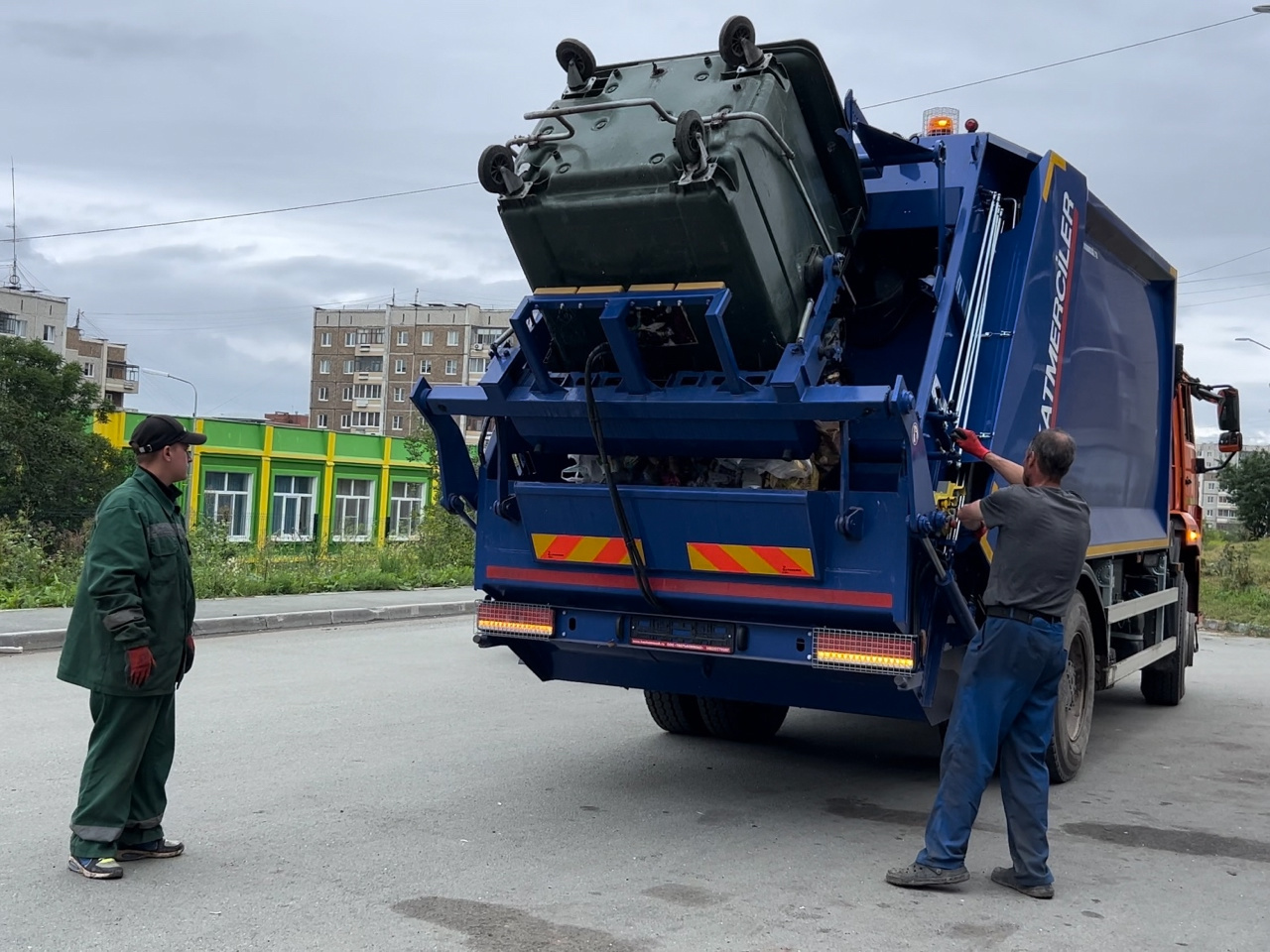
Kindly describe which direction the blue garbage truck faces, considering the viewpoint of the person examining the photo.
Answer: facing away from the viewer and to the right of the viewer

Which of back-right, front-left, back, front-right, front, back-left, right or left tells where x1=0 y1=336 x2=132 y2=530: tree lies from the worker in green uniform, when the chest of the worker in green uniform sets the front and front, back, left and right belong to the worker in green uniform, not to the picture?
left

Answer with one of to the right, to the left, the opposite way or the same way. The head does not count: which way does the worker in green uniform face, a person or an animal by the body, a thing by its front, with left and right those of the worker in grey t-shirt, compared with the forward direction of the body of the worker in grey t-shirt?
to the right

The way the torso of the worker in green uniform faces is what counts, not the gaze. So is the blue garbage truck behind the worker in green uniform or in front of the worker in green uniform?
in front

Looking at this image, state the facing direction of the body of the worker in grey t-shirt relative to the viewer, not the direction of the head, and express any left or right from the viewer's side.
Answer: facing away from the viewer and to the left of the viewer

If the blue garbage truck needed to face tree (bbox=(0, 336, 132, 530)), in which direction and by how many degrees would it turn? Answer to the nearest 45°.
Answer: approximately 90° to its left

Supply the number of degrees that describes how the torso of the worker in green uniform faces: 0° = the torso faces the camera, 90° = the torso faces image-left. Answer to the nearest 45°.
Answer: approximately 270°

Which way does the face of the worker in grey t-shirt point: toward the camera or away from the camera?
away from the camera

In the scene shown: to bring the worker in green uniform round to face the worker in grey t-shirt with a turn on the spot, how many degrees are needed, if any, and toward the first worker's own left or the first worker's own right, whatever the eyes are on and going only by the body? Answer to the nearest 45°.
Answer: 0° — they already face them

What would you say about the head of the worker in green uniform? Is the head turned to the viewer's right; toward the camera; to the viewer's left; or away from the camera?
to the viewer's right

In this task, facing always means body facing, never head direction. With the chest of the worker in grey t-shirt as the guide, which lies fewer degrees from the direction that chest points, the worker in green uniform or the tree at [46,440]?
the tree
